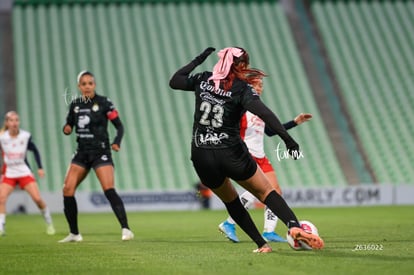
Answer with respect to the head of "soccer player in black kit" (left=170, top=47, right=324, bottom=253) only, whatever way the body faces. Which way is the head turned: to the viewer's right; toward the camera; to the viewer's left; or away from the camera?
away from the camera

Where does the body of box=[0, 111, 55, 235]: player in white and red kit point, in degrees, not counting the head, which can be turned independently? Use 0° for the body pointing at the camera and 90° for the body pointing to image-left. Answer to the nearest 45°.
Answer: approximately 0°

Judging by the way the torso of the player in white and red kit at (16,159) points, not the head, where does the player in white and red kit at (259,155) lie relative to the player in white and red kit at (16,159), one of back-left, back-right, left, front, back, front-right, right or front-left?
front-left

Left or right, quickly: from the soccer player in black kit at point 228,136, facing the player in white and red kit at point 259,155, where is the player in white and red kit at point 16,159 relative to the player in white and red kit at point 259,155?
left

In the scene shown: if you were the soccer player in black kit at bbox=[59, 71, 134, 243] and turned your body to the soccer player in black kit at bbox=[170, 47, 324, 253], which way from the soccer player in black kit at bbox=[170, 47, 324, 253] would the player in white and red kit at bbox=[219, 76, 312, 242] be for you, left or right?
left

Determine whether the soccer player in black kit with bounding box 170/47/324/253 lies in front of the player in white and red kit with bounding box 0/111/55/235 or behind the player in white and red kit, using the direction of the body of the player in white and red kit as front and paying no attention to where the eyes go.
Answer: in front

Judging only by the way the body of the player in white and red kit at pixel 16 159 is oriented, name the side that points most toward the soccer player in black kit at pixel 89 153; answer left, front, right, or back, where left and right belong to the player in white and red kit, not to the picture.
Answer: front
